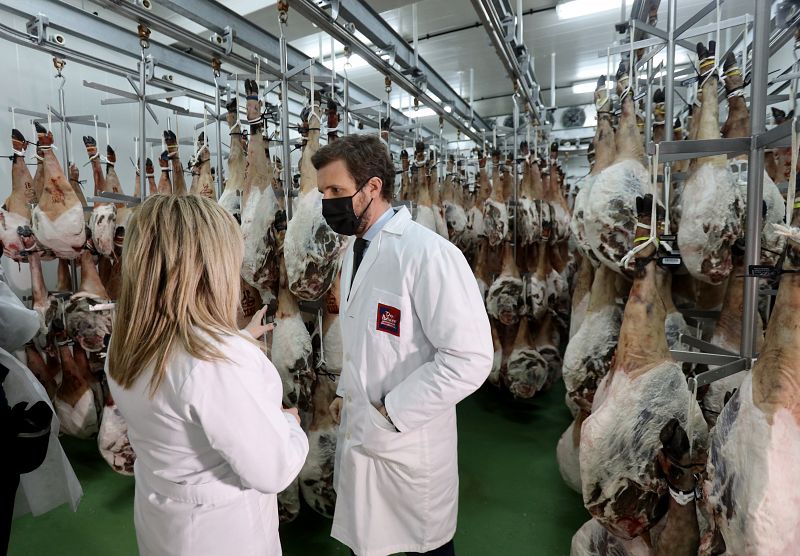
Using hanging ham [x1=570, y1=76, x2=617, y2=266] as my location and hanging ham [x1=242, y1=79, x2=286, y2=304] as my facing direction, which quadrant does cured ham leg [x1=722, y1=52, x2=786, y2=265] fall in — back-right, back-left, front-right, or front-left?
back-left

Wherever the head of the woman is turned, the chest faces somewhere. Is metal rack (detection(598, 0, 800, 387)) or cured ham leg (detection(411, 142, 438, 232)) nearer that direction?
the cured ham leg

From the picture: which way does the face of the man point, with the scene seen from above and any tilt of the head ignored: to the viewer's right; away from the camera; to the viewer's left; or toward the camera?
to the viewer's left

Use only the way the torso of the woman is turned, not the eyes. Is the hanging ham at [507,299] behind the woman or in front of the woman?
in front

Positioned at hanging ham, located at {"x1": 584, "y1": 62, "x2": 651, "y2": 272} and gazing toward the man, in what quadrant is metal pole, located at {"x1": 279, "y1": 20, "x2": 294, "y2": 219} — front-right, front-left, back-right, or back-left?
front-right

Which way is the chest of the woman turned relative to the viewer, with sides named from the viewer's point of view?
facing away from the viewer and to the right of the viewer

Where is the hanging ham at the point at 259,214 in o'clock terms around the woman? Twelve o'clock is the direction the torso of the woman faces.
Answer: The hanging ham is roughly at 11 o'clock from the woman.

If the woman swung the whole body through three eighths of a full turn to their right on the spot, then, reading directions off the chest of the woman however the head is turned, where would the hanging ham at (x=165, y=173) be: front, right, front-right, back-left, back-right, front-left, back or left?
back

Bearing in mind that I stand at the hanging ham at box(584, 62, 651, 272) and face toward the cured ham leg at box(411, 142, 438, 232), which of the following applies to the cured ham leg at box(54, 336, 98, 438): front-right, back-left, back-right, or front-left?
front-left

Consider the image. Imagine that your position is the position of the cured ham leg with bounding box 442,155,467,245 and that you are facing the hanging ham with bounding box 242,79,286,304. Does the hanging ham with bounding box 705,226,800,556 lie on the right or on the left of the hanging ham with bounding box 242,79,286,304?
left

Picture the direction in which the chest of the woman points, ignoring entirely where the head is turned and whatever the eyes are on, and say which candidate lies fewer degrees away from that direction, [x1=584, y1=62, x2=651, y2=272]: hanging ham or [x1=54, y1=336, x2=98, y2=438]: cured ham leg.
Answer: the hanging ham

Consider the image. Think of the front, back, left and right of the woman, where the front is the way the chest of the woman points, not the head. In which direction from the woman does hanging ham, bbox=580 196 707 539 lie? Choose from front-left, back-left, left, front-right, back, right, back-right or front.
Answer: front-right

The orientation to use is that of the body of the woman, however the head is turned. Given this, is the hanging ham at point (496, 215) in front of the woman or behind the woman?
in front

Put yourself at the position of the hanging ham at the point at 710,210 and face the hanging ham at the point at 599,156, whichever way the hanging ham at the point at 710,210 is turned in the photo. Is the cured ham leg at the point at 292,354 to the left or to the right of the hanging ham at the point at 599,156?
left

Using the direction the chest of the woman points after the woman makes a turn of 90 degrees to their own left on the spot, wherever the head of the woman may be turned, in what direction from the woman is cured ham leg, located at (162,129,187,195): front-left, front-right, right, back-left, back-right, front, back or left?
front-right

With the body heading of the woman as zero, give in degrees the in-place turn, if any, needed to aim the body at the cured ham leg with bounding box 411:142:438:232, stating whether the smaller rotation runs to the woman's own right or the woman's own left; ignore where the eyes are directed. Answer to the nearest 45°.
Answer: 0° — they already face it

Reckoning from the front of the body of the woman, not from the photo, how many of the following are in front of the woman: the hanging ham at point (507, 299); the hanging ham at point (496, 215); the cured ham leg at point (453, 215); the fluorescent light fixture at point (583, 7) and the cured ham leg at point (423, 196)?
5

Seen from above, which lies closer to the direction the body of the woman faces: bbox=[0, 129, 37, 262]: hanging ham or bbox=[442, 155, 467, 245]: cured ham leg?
the cured ham leg

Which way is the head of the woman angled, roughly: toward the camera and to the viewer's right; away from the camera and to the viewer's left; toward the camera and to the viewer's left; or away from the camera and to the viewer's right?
away from the camera and to the viewer's right

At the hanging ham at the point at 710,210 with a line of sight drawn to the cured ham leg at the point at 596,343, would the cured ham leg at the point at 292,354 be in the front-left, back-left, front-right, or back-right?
front-left

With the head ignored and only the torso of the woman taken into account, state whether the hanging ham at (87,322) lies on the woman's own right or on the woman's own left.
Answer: on the woman's own left

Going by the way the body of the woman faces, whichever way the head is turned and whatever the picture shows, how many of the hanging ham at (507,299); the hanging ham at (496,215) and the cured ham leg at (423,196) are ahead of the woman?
3

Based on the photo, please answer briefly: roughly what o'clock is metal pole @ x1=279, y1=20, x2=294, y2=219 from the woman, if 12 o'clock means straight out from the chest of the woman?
The metal pole is roughly at 11 o'clock from the woman.

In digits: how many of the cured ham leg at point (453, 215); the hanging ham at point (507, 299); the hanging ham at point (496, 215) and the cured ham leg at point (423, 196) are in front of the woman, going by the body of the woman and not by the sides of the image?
4
